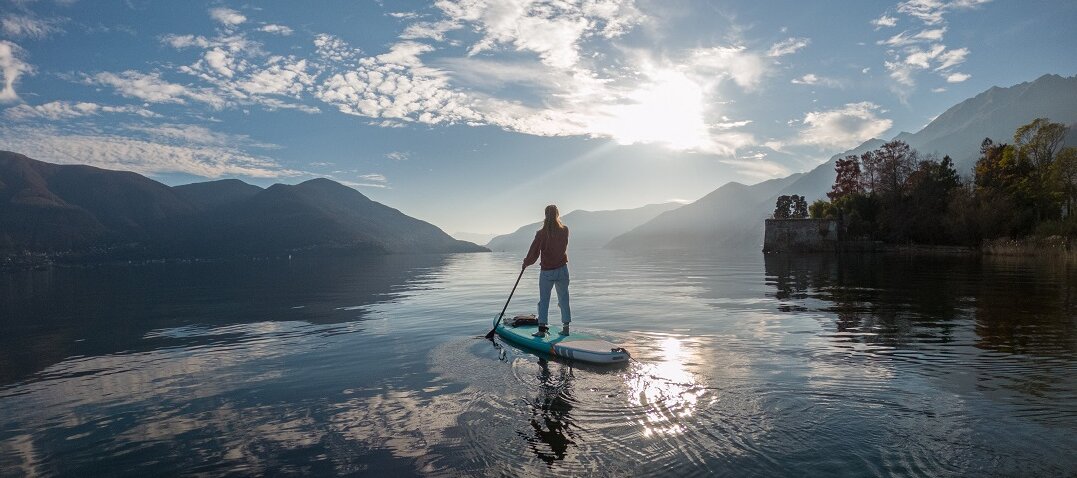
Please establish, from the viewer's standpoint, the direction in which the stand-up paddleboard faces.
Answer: facing away from the viewer and to the left of the viewer
